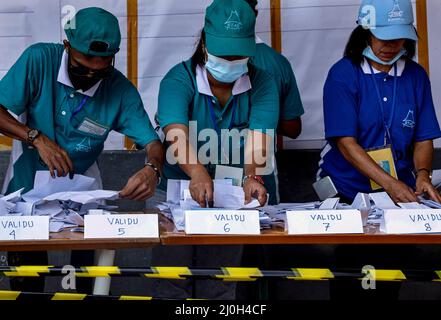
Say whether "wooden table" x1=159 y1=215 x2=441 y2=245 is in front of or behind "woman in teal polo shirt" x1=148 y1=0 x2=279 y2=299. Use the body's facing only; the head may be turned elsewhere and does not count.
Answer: in front

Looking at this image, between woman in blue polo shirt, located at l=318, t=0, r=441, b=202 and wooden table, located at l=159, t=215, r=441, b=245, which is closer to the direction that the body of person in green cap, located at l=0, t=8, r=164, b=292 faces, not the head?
the wooden table

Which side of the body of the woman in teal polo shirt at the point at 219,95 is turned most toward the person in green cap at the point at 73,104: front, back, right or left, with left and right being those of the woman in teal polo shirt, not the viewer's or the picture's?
right

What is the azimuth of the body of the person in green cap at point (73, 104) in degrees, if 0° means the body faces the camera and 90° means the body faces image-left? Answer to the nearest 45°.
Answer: approximately 0°

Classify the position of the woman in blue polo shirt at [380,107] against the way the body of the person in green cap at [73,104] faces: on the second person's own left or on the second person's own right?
on the second person's own left

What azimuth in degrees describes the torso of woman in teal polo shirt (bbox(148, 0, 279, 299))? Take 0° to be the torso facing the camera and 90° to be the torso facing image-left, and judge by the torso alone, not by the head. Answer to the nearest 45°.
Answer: approximately 0°

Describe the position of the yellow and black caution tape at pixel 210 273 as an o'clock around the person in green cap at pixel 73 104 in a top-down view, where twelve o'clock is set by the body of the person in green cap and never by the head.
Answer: The yellow and black caution tape is roughly at 11 o'clock from the person in green cap.

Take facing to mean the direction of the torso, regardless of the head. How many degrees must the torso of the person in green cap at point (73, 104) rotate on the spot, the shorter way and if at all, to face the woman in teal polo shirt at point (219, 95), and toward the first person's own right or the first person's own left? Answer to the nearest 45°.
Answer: approximately 90° to the first person's own left

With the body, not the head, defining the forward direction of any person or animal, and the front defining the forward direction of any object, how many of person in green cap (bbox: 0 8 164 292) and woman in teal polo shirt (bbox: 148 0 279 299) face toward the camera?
2
